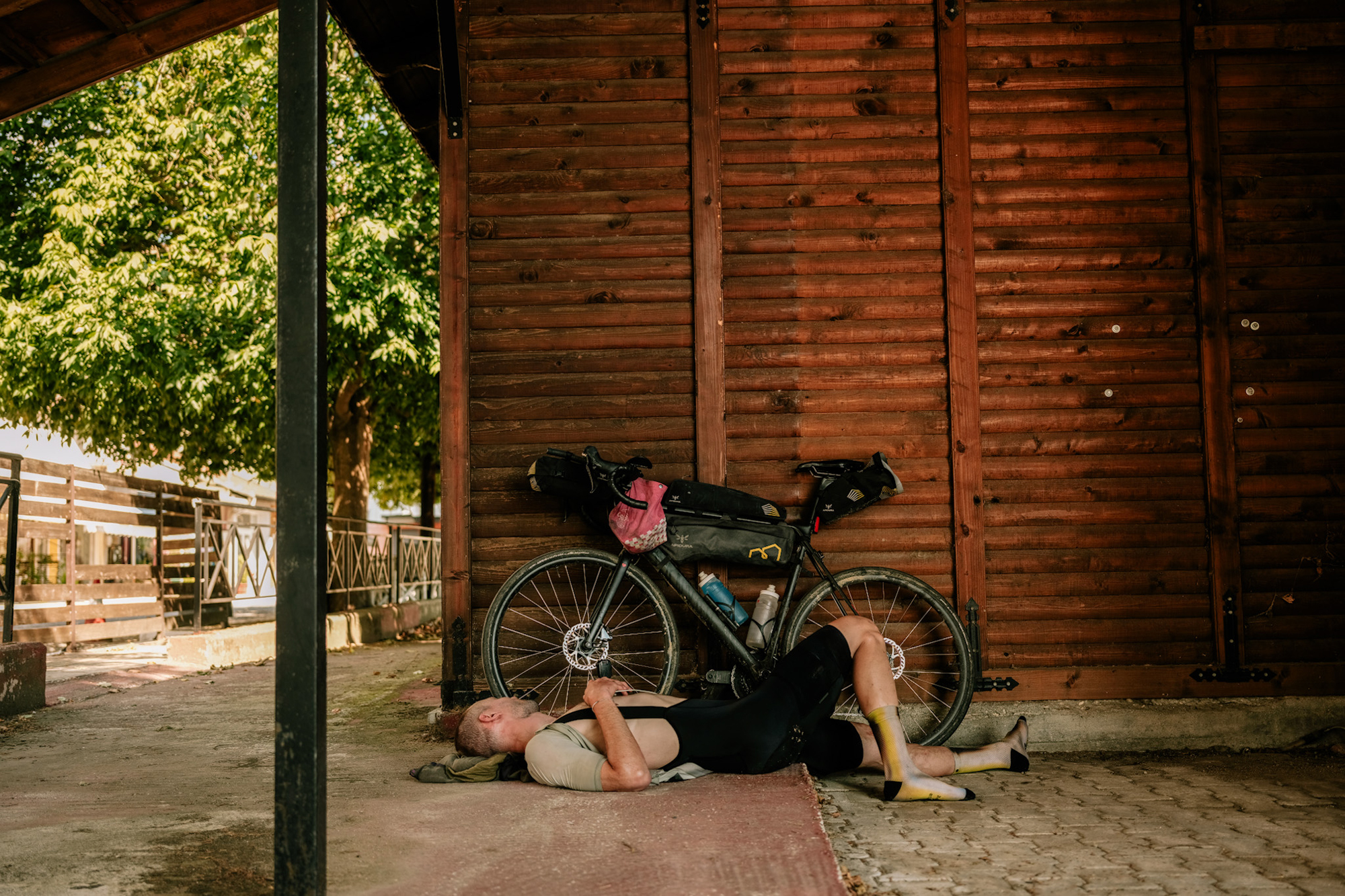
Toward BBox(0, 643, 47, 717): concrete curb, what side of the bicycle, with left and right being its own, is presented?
front

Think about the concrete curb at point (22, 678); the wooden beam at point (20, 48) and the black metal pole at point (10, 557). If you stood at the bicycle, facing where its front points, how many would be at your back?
0

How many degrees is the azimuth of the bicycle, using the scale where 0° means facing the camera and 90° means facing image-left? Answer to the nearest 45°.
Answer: approximately 90°

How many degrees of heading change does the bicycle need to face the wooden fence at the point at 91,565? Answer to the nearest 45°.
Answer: approximately 45° to its right

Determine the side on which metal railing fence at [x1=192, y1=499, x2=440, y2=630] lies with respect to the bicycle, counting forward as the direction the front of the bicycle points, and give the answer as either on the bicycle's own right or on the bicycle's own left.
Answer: on the bicycle's own right

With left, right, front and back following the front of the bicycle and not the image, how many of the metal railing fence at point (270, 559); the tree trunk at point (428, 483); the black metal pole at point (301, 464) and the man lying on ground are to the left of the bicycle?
2

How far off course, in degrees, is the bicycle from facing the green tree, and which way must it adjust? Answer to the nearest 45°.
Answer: approximately 45° to its right

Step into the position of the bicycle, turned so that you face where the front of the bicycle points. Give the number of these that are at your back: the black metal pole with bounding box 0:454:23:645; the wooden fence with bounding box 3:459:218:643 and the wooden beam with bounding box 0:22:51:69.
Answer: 0

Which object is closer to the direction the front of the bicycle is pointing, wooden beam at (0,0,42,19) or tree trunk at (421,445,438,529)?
the wooden beam
